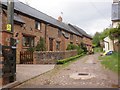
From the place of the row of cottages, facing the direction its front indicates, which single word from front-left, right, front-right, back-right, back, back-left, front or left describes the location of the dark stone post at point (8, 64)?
front-right

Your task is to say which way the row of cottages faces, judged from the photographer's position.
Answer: facing the viewer and to the right of the viewer

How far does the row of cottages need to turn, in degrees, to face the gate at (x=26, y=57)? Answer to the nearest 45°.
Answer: approximately 45° to its right
